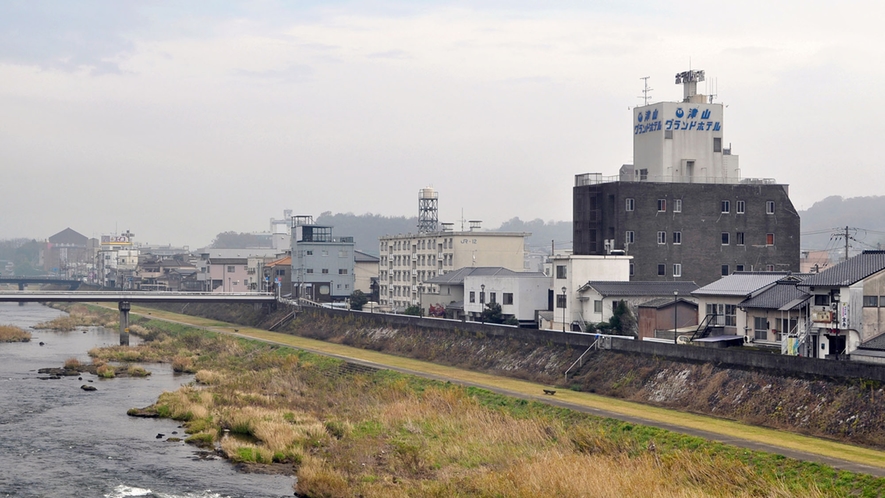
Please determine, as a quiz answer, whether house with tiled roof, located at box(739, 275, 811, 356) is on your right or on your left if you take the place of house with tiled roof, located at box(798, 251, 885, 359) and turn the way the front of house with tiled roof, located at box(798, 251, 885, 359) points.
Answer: on your right

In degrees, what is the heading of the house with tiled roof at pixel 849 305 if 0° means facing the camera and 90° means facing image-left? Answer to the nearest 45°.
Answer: approximately 45°

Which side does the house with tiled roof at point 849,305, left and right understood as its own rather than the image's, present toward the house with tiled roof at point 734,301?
right

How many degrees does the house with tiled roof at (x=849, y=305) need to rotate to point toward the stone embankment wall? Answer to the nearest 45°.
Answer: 0° — it already faces it

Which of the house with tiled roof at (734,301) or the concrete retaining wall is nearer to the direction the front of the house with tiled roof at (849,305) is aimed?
the concrete retaining wall
